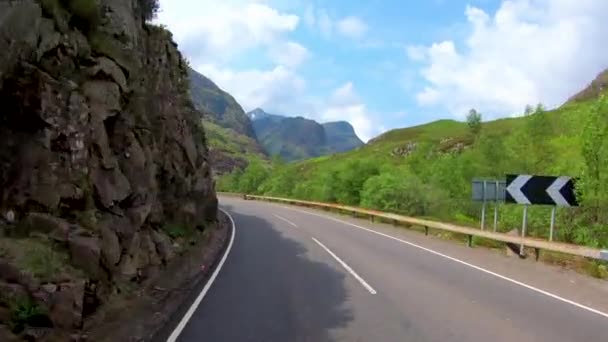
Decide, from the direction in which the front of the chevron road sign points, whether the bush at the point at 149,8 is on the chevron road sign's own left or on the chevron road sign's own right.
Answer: on the chevron road sign's own right

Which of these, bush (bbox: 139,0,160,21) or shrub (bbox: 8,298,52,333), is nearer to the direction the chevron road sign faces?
the shrub

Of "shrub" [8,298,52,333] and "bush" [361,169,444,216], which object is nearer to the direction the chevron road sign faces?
the shrub

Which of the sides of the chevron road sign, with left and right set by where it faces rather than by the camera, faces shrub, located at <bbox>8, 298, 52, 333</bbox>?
front

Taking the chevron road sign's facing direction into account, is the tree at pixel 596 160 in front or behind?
behind

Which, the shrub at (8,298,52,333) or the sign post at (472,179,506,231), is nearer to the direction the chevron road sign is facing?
the shrub

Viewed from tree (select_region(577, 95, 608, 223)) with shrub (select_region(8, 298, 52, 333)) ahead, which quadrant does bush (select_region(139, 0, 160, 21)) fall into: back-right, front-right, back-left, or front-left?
front-right

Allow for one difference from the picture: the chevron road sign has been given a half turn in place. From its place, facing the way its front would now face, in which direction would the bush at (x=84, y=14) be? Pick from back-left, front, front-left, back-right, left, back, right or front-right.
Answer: back-left

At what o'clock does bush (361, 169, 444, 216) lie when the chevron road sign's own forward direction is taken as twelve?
The bush is roughly at 5 o'clock from the chevron road sign.

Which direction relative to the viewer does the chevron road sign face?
toward the camera
